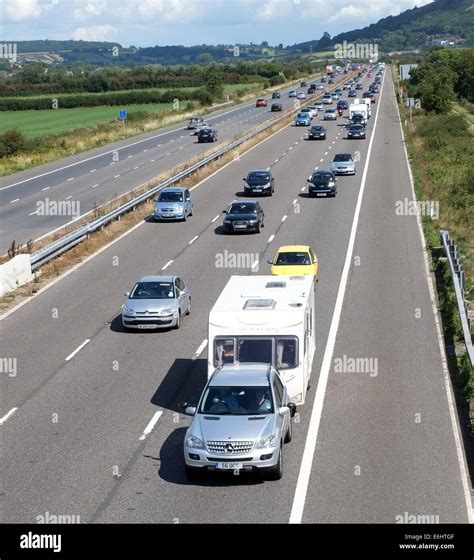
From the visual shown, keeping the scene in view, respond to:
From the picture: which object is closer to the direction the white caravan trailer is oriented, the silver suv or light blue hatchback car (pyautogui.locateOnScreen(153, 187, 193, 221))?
the silver suv

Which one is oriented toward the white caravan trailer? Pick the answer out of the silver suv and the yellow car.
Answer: the yellow car

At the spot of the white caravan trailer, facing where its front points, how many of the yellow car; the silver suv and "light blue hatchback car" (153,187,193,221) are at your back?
2

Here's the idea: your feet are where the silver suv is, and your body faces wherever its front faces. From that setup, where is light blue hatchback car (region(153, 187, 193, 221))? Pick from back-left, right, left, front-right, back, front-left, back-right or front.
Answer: back

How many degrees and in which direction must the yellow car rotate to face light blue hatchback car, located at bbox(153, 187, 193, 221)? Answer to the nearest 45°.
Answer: approximately 180°

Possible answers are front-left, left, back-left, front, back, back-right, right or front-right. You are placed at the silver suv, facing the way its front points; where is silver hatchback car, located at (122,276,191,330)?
back

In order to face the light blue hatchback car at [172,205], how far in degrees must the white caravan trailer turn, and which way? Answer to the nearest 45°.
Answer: approximately 180°

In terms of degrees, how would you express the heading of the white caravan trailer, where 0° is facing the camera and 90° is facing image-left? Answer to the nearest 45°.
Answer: approximately 0°

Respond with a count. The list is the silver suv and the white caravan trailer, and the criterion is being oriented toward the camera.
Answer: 2

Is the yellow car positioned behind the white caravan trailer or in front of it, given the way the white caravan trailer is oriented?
behind

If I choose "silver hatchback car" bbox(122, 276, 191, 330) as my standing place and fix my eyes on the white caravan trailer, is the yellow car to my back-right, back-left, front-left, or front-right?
back-left

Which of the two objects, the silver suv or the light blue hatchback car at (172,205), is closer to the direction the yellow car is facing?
the silver suv

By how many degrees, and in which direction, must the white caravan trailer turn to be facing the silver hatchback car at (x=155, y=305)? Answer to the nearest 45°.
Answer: approximately 180°
